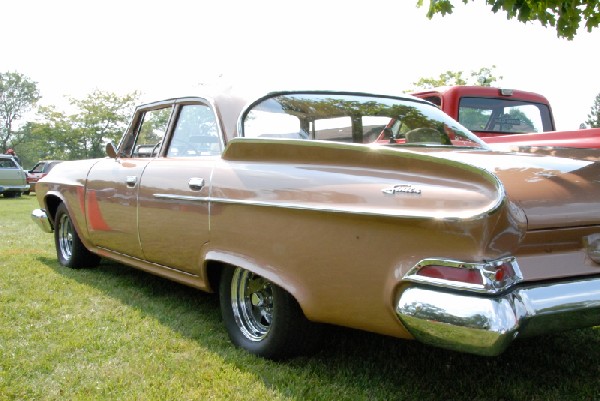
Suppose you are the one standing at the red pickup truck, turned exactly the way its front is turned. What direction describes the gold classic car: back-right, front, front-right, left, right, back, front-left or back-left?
back-left

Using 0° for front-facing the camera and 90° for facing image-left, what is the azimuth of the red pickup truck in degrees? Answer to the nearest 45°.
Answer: approximately 135°

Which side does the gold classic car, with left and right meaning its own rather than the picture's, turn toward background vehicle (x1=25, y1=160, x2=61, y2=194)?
front

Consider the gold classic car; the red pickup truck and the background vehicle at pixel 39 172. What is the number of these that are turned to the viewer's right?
0

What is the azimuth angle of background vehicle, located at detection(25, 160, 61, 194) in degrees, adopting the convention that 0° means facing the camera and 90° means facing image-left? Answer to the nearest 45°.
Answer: approximately 45°

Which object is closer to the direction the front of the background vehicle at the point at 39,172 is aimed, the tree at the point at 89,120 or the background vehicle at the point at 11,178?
the background vehicle

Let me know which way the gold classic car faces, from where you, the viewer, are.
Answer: facing away from the viewer and to the left of the viewer

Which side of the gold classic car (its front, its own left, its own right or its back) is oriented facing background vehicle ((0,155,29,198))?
front

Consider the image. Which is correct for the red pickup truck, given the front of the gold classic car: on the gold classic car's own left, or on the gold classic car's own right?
on the gold classic car's own right
